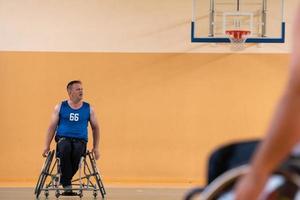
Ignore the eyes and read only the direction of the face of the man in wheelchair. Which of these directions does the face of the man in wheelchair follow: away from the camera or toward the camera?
toward the camera

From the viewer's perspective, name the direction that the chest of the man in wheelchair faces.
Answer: toward the camera

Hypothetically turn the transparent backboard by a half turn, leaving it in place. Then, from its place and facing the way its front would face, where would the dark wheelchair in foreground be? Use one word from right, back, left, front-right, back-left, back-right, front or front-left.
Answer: back

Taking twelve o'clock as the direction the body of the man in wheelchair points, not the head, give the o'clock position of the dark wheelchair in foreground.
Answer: The dark wheelchair in foreground is roughly at 12 o'clock from the man in wheelchair.

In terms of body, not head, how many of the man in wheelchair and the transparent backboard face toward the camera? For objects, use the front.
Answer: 2

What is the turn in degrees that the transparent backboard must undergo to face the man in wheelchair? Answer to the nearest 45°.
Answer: approximately 45° to its right

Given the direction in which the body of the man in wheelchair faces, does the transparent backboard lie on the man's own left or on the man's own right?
on the man's own left

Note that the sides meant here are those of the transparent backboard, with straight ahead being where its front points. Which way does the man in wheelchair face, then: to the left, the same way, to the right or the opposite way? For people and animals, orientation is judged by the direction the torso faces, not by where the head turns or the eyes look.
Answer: the same way
